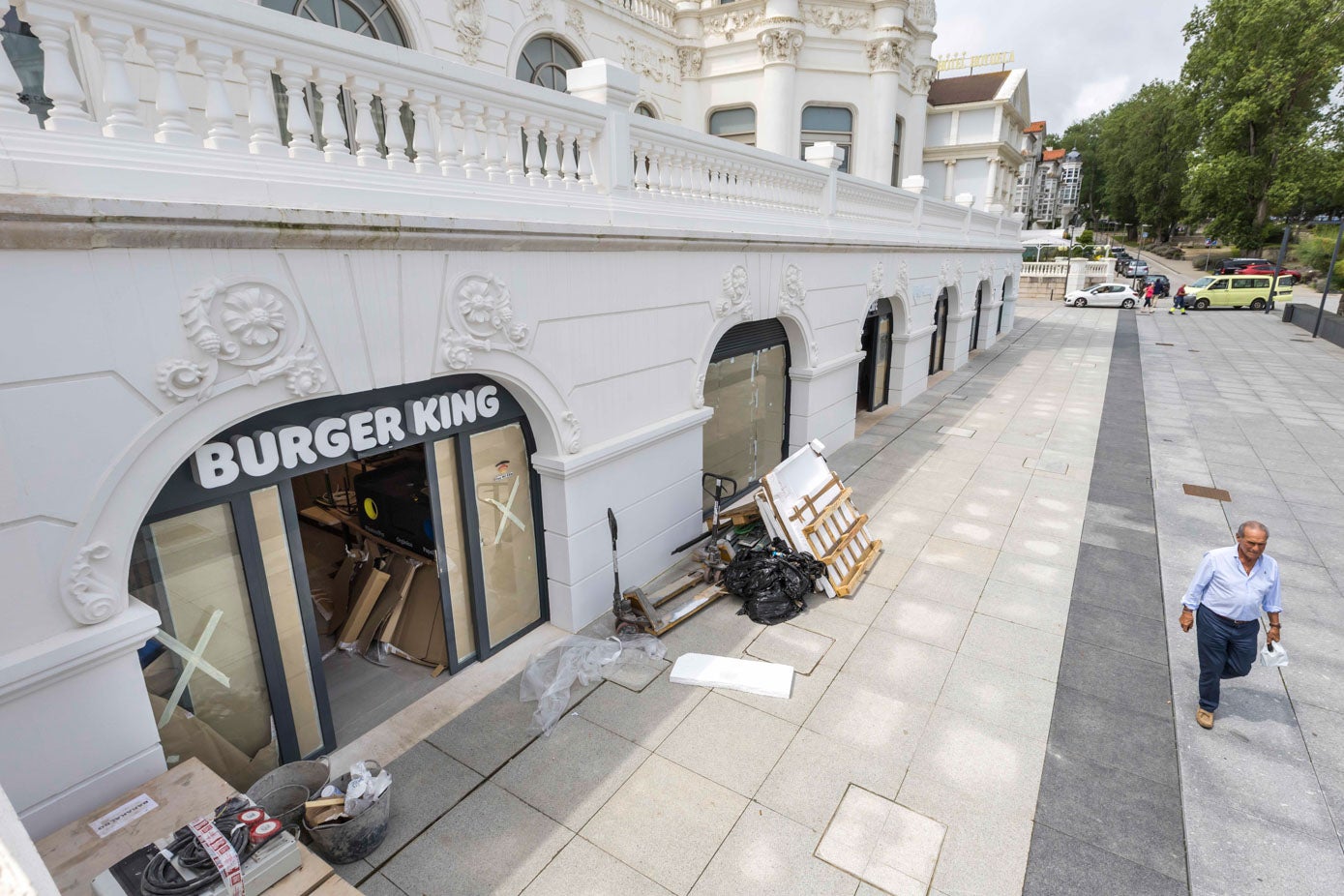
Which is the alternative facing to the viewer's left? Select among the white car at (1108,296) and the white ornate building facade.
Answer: the white car

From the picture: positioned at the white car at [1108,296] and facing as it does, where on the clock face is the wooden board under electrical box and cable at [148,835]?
The wooden board under electrical box and cable is roughly at 9 o'clock from the white car.

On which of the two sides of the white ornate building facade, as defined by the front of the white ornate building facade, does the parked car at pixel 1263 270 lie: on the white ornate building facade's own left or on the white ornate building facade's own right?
on the white ornate building facade's own left

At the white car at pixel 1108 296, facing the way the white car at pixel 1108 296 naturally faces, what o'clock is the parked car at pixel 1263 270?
the parked car at pixel 1263 270 is roughly at 4 o'clock from the white car at pixel 1108 296.

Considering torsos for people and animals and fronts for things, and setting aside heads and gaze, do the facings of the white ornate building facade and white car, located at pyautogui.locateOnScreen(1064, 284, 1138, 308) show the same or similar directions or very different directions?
very different directions

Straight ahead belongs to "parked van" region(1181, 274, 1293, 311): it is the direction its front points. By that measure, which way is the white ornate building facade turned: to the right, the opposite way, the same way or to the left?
the opposite way

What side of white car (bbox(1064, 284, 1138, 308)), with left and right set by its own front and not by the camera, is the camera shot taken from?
left

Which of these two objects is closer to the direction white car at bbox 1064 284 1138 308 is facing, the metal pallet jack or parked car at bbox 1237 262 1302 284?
the metal pallet jack

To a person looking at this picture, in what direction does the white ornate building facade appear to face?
facing the viewer and to the right of the viewer

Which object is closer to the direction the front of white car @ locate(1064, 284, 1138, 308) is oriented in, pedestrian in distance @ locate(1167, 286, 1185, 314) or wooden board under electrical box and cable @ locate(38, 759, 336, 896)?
the wooden board under electrical box and cable

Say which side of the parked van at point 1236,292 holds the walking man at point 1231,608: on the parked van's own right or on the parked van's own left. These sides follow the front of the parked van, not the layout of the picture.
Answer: on the parked van's own left

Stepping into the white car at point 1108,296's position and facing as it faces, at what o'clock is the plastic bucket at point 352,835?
The plastic bucket is roughly at 9 o'clock from the white car.

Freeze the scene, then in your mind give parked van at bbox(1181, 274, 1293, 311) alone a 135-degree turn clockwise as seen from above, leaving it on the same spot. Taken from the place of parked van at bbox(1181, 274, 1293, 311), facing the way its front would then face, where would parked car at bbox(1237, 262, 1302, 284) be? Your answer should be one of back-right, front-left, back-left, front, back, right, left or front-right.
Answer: front-left

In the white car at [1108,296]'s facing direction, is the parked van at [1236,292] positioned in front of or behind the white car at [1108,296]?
behind

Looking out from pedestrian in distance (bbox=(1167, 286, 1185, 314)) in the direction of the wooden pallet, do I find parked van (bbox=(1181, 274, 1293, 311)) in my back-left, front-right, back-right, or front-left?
back-left
